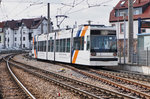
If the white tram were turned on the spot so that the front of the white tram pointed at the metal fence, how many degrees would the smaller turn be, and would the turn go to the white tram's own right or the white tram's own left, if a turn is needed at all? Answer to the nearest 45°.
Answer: approximately 45° to the white tram's own left

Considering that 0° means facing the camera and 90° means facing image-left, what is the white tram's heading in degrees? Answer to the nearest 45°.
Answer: approximately 315°
